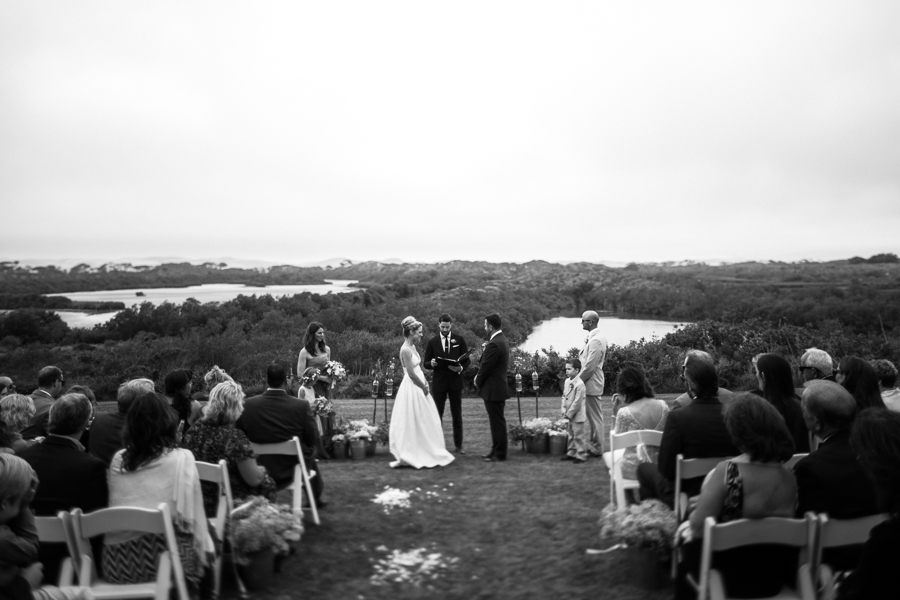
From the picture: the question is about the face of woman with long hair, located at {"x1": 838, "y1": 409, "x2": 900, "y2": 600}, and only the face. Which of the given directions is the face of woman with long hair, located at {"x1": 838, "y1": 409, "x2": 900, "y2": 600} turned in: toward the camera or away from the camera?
away from the camera

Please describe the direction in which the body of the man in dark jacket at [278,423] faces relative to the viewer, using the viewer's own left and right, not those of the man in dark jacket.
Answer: facing away from the viewer

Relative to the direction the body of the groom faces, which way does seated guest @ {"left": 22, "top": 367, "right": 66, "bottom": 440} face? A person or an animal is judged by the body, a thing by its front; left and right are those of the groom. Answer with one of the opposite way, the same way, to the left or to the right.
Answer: to the right

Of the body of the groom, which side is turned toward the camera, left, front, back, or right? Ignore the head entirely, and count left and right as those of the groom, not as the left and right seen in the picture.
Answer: left

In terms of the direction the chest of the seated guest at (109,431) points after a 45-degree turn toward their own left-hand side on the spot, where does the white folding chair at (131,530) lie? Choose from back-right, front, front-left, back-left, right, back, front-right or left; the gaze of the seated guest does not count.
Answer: back

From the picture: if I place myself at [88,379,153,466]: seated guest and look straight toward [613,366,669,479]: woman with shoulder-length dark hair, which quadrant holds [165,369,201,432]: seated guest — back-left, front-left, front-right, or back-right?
front-left

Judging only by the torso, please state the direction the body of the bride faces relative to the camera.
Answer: to the viewer's right

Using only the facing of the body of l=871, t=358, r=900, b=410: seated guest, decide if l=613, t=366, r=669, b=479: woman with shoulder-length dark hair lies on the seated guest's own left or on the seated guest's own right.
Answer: on the seated guest's own left

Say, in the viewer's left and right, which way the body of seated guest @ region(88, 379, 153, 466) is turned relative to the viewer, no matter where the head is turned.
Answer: facing away from the viewer and to the right of the viewer

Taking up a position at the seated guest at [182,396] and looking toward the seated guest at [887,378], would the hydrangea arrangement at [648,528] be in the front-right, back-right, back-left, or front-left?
front-right

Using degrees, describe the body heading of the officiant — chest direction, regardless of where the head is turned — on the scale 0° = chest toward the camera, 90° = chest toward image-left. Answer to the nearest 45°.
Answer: approximately 0°

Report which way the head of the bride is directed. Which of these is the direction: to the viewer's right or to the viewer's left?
to the viewer's right

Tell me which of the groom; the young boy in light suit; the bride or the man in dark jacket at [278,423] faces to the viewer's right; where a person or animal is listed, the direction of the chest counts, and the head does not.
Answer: the bride

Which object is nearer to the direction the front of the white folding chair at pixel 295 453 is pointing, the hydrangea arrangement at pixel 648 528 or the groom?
the groom

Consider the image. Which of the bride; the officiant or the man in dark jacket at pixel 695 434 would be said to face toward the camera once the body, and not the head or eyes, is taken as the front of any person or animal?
the officiant
